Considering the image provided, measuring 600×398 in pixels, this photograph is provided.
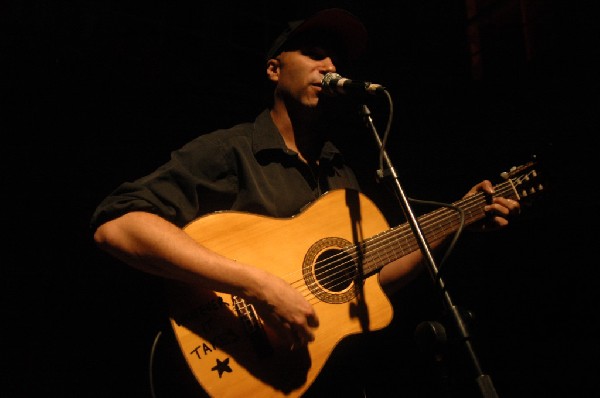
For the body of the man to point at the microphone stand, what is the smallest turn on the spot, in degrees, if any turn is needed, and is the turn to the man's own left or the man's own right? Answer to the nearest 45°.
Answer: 0° — they already face it

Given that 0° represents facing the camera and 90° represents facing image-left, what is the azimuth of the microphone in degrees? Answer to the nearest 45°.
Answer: approximately 90°

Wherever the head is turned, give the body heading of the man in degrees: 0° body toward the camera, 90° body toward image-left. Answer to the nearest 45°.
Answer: approximately 315°
